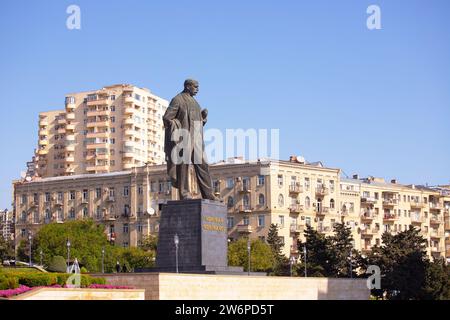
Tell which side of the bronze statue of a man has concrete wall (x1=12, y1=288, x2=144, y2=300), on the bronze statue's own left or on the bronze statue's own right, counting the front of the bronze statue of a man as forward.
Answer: on the bronze statue's own right

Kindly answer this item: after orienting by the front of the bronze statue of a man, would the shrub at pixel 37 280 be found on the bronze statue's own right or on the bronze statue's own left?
on the bronze statue's own right

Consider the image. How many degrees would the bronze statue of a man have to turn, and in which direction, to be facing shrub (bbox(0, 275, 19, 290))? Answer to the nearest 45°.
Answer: approximately 90° to its right

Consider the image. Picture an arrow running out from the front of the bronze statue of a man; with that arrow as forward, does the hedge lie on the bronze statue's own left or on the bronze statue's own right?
on the bronze statue's own right

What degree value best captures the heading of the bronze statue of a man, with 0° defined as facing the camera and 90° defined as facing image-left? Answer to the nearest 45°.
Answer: approximately 315°
